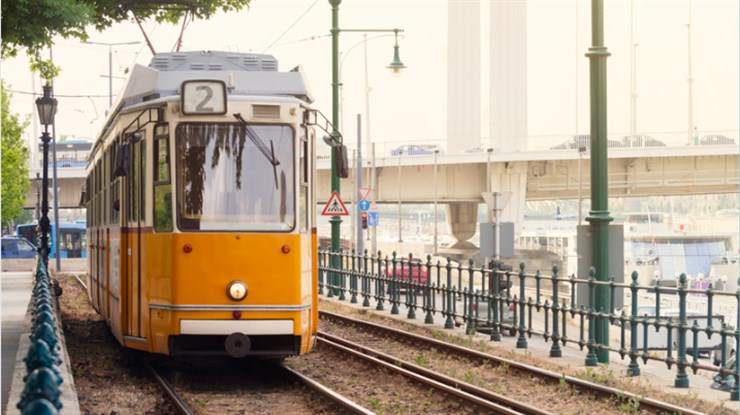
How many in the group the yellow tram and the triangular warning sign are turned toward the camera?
2

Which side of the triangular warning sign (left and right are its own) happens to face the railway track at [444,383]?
front

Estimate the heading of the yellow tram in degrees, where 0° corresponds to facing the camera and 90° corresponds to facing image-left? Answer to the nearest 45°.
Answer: approximately 0°

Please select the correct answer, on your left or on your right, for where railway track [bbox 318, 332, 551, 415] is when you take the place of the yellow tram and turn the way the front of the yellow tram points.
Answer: on your left

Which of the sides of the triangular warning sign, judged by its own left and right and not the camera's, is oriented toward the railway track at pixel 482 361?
front

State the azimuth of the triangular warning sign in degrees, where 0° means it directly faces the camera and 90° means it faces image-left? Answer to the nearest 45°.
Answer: approximately 0°

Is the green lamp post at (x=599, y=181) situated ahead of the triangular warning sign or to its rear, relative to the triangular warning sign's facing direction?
ahead
